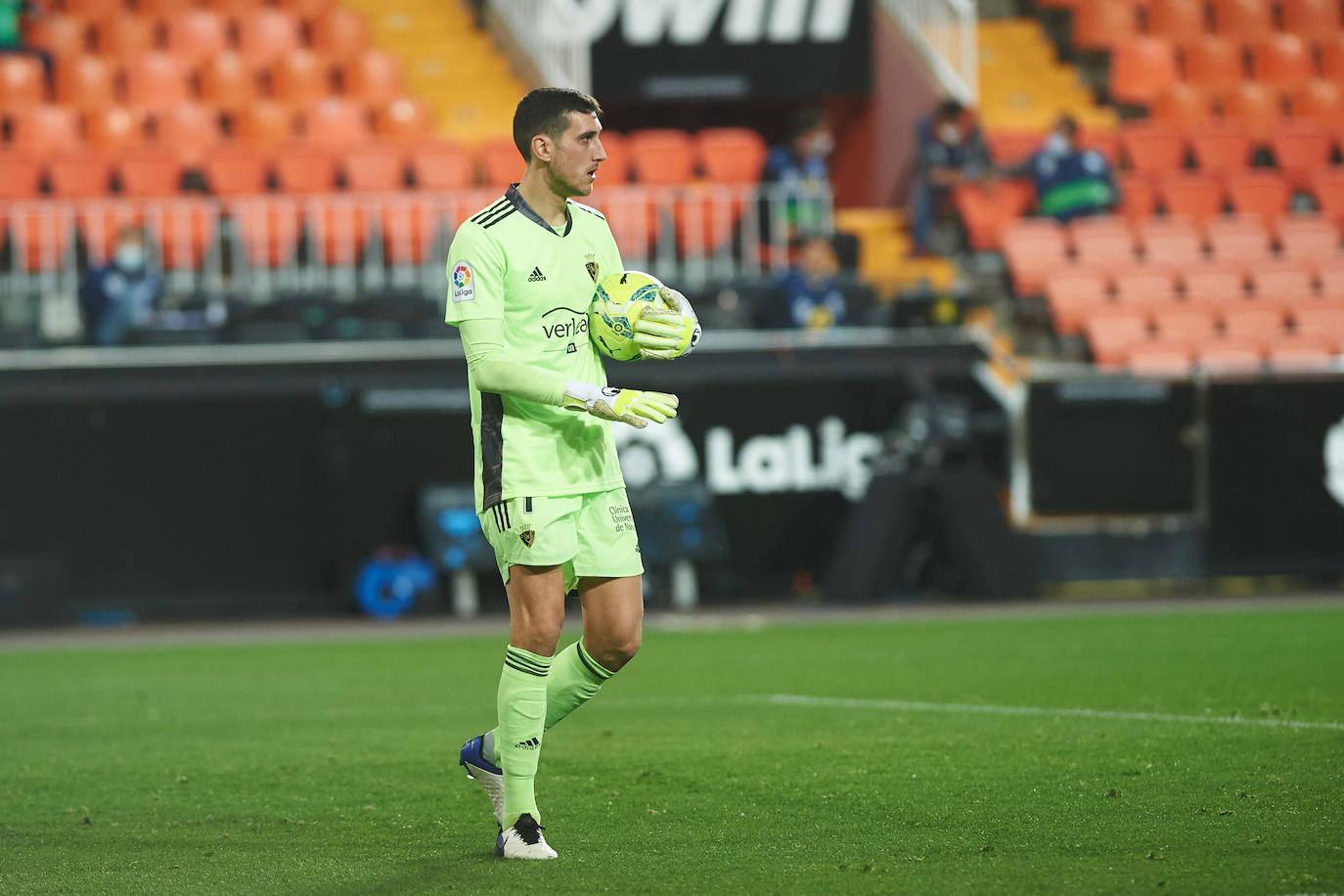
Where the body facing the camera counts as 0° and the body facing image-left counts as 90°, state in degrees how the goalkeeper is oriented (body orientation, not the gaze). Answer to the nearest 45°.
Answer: approximately 315°

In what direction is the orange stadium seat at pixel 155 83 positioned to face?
toward the camera

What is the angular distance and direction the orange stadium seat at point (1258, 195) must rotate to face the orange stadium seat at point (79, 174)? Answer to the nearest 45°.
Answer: approximately 45° to its right

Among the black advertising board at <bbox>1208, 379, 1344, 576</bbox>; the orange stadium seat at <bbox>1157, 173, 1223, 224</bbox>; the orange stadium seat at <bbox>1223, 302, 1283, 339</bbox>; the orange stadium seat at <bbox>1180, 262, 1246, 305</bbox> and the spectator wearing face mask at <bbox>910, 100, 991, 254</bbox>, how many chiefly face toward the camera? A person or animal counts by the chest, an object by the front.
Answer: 5

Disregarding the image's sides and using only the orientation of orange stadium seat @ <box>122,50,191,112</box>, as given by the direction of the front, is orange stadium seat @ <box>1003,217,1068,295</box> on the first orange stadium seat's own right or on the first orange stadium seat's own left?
on the first orange stadium seat's own left

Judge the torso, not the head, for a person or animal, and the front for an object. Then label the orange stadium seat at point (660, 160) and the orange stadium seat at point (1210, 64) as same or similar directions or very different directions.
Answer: same or similar directions

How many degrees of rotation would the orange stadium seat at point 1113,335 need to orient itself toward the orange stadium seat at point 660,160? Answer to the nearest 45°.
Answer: approximately 135° to its right

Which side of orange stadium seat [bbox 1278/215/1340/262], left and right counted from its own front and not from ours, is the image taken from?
front

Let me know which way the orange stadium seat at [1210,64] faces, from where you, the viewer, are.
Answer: facing the viewer

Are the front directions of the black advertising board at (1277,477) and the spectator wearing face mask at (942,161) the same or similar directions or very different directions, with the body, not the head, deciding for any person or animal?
same or similar directions

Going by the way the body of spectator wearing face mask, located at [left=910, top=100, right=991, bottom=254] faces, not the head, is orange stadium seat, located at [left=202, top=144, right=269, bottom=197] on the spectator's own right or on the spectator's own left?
on the spectator's own right

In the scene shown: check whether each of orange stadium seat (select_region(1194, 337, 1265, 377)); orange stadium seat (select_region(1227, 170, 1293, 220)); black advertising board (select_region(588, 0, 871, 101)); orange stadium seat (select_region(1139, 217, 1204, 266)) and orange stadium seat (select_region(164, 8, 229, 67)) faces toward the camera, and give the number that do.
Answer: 5

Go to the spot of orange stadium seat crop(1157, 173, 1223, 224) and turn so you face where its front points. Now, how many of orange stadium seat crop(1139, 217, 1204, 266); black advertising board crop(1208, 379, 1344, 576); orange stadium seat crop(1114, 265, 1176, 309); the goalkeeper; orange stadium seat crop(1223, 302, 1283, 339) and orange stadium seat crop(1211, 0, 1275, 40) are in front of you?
5

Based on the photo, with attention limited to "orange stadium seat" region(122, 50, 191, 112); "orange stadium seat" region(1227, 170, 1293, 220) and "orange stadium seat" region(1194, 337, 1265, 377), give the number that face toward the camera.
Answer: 3

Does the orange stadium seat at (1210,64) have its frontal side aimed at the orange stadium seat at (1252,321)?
yes

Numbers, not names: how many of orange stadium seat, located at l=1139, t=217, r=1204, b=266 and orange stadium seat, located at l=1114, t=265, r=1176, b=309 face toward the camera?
2

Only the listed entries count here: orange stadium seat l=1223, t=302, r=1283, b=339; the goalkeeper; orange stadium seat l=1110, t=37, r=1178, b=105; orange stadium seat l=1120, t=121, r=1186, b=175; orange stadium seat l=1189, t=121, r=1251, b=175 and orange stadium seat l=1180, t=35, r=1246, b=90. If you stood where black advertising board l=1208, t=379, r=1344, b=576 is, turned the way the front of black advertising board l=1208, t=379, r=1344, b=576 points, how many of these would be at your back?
5

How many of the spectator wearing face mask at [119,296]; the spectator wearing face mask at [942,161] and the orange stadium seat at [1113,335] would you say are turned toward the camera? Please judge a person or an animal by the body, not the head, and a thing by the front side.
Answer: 3

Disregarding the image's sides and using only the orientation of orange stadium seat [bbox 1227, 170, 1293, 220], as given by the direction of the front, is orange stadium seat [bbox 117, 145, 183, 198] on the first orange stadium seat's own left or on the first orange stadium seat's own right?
on the first orange stadium seat's own right

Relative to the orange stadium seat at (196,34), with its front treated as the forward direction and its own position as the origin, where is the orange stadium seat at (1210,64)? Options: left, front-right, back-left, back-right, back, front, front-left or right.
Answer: left
